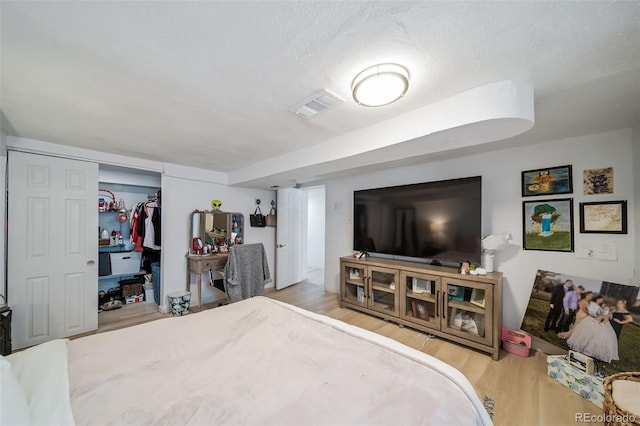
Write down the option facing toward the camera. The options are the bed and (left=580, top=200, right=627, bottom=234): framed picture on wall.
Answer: the framed picture on wall

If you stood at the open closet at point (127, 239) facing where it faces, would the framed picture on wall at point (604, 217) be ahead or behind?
ahead

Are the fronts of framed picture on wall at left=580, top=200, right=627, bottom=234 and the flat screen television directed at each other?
no

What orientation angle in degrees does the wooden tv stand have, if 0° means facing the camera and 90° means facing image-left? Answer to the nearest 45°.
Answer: approximately 45°

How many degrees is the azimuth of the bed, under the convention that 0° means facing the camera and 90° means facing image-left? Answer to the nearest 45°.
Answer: approximately 225°

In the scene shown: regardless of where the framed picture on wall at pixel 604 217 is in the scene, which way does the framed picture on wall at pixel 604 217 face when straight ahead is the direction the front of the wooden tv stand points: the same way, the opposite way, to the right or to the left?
the same way

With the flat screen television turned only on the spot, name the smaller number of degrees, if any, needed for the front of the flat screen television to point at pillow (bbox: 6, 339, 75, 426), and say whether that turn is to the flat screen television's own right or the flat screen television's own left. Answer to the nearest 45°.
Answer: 0° — it already faces it

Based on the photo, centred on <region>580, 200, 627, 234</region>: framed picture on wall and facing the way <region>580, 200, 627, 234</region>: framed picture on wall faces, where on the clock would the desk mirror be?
The desk mirror is roughly at 2 o'clock from the framed picture on wall.

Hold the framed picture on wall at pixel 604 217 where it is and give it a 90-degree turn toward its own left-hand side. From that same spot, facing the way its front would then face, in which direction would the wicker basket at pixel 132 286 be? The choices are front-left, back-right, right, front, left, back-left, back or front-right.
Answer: back-right

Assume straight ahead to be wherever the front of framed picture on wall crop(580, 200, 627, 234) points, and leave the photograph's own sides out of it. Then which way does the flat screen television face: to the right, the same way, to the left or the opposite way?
the same way

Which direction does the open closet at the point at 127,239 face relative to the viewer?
toward the camera

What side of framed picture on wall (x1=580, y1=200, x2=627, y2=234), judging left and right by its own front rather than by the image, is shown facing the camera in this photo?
front

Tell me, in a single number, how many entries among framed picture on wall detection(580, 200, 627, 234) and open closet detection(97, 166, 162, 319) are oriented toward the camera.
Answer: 2

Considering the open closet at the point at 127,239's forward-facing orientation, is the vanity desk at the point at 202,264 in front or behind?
in front

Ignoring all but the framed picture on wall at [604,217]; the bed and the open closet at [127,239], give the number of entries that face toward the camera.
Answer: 2

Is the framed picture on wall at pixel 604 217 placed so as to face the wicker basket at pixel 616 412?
yes

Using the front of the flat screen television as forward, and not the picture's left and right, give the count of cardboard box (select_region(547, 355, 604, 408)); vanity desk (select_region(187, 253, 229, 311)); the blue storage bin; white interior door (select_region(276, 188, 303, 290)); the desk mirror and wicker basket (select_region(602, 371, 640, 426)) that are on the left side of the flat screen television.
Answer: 2

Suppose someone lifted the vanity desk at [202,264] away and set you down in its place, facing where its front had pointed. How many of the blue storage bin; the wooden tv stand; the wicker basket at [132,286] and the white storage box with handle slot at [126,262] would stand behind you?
3

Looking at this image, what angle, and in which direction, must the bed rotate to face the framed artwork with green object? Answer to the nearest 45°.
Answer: approximately 45° to its right

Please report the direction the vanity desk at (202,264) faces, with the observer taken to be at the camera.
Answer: facing the viewer and to the right of the viewer
